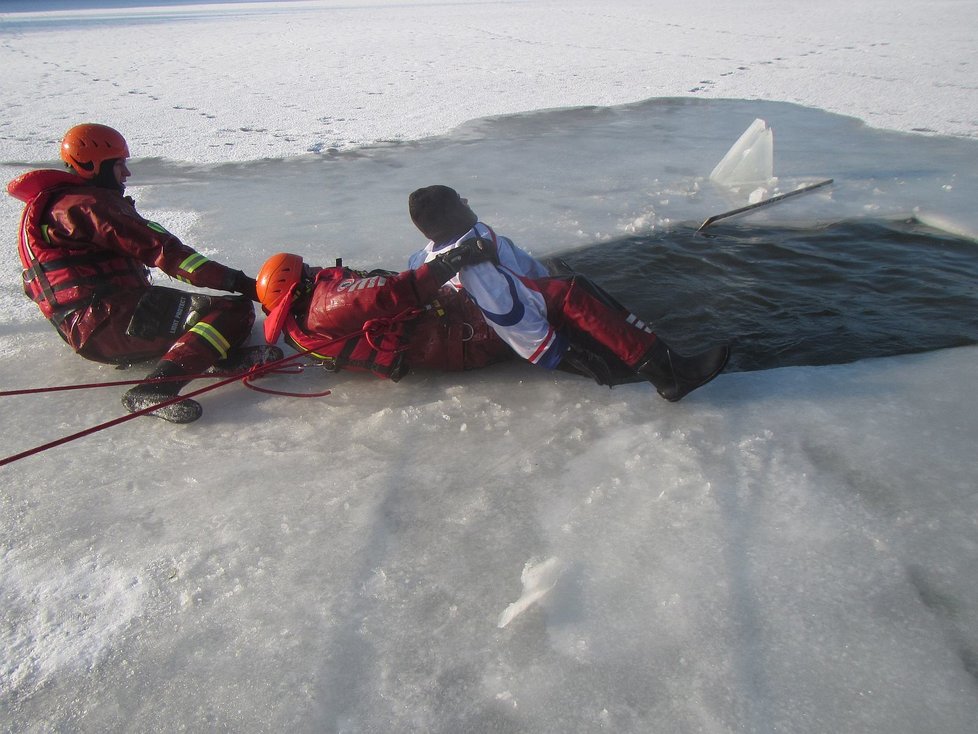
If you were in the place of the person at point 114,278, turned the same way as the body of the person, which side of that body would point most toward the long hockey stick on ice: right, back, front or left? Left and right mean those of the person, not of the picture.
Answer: front

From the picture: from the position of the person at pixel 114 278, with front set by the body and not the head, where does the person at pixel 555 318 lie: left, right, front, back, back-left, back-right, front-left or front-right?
front-right

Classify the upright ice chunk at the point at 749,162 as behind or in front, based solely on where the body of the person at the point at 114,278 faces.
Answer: in front

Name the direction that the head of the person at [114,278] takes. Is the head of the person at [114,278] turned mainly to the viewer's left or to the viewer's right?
to the viewer's right

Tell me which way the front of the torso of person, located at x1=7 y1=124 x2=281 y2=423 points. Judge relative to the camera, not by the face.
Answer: to the viewer's right

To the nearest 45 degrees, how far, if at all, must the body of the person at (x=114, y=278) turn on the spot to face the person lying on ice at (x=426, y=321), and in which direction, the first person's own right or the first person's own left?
approximately 45° to the first person's own right
